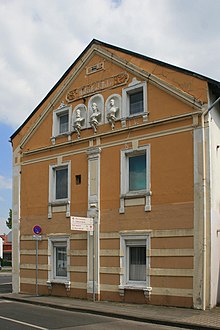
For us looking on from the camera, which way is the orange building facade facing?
facing the viewer and to the left of the viewer

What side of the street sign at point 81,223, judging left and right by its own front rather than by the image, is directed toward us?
front
